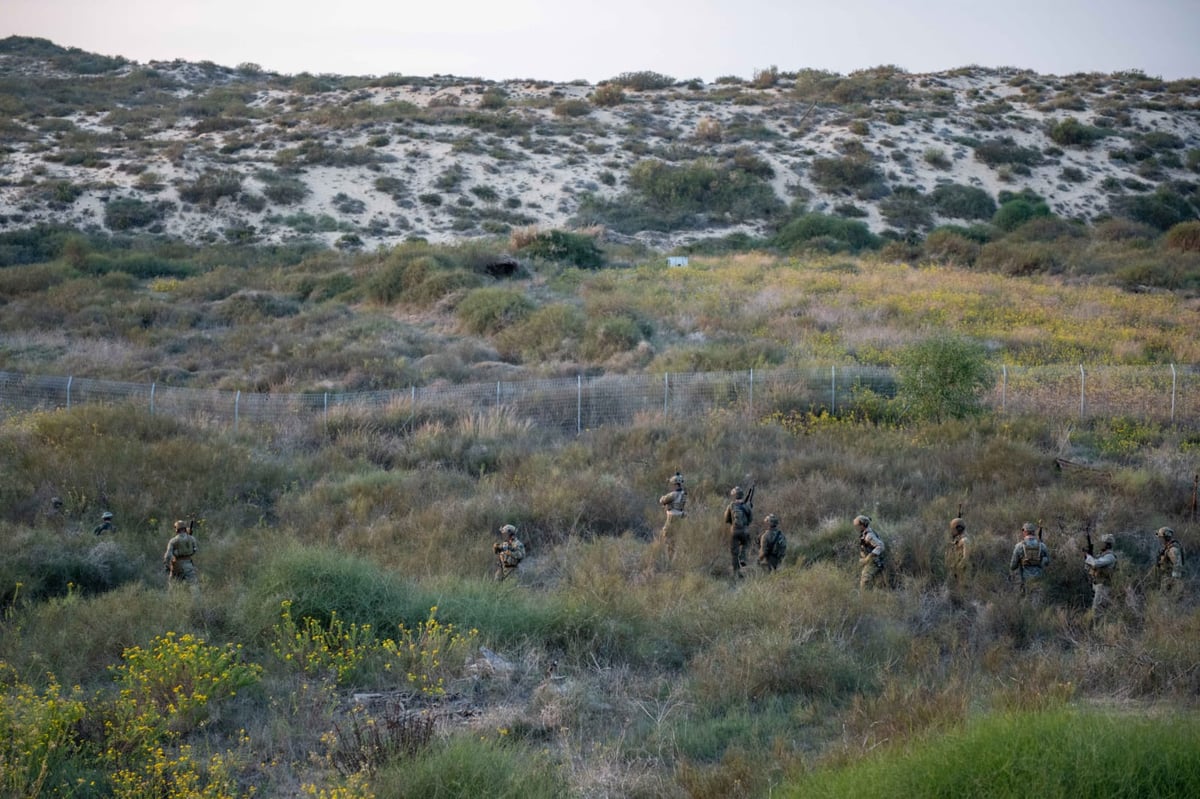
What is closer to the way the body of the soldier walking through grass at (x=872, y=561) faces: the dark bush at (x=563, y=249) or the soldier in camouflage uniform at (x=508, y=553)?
the soldier in camouflage uniform

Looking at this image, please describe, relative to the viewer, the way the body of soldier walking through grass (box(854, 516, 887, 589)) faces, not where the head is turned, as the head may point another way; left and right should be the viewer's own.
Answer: facing to the left of the viewer

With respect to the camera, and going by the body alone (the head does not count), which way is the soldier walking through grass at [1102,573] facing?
to the viewer's left

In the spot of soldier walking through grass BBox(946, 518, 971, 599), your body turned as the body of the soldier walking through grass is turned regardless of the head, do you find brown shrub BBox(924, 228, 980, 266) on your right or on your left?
on your right
